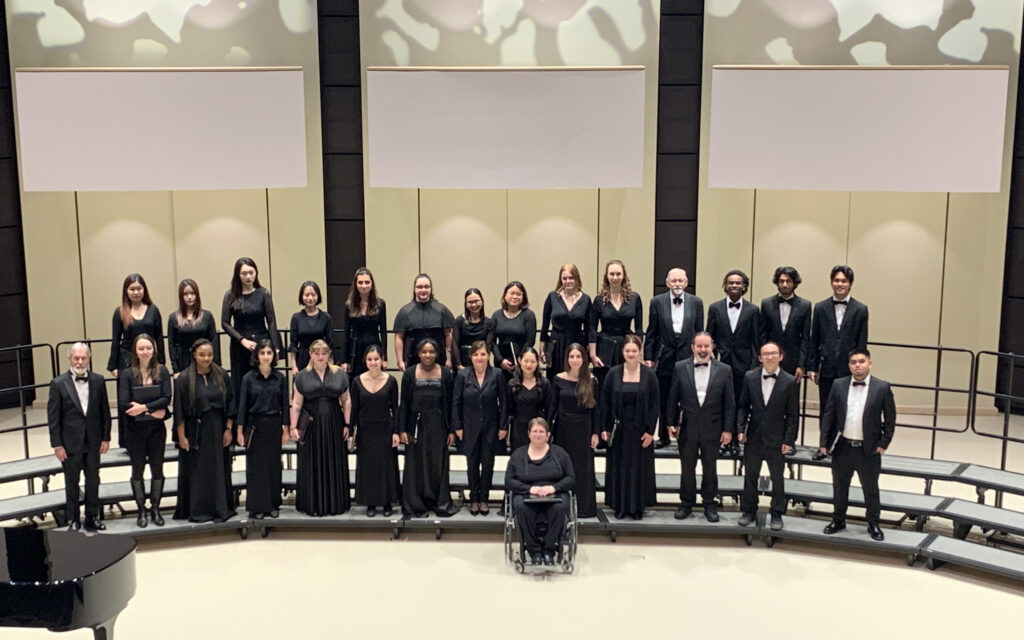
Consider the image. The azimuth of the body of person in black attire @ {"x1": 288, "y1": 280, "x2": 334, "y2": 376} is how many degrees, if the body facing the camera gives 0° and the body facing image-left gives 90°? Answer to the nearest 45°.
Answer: approximately 0°

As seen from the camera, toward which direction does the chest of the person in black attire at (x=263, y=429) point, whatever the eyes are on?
toward the camera

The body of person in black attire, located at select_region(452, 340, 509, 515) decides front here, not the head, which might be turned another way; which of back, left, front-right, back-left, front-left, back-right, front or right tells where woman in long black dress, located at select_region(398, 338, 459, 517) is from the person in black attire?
right

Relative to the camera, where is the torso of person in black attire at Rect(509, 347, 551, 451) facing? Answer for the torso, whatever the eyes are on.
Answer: toward the camera

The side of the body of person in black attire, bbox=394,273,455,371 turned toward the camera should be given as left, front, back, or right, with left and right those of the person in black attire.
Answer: front

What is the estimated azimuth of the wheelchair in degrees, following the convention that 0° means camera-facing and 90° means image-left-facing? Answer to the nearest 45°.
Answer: approximately 0°
